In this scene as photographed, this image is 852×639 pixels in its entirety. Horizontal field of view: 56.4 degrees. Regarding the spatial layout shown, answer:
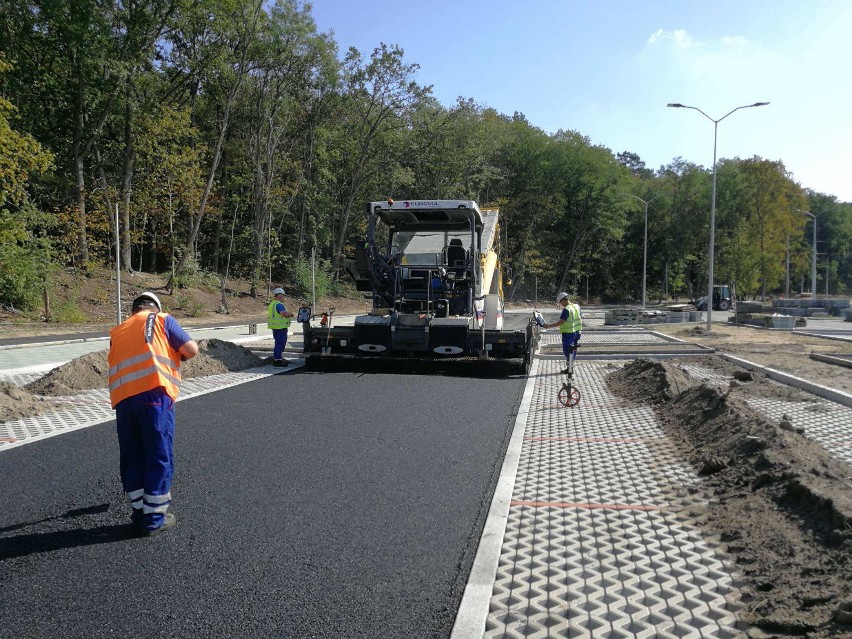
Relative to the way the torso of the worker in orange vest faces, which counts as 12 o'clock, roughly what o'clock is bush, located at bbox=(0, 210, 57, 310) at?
The bush is roughly at 10 o'clock from the worker in orange vest.

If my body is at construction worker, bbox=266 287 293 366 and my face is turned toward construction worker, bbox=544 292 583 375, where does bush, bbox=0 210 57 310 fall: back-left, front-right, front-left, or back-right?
back-left

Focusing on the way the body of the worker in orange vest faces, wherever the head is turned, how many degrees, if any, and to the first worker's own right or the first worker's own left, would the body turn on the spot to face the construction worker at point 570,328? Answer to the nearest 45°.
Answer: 0° — they already face them

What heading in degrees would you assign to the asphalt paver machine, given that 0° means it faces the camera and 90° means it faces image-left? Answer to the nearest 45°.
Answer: approximately 180°

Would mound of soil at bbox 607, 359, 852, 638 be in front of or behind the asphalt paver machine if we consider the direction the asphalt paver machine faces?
behind

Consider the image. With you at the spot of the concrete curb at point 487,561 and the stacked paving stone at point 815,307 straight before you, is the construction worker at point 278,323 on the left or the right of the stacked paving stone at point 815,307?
left

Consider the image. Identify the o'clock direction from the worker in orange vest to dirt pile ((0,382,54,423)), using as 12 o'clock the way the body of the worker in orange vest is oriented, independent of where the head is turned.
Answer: The dirt pile is roughly at 10 o'clock from the worker in orange vest.

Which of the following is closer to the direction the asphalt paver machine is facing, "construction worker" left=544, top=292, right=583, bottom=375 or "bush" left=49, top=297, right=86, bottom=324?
the bush

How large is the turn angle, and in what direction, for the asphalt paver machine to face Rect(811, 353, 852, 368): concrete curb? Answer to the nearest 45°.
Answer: approximately 90° to its right

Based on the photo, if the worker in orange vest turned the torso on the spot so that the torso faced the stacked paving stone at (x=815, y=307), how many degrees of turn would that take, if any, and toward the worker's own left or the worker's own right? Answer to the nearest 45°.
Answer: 0° — they already face it

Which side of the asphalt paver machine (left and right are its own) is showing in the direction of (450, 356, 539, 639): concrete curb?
back

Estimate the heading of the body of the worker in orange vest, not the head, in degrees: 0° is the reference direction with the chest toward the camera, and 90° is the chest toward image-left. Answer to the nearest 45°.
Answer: approximately 225°
